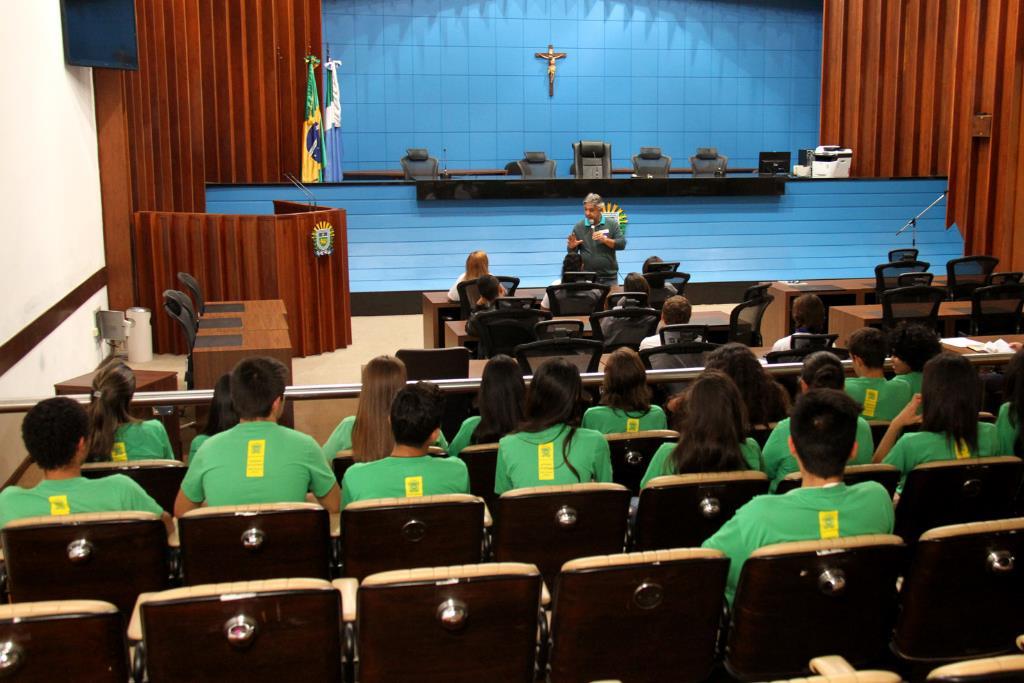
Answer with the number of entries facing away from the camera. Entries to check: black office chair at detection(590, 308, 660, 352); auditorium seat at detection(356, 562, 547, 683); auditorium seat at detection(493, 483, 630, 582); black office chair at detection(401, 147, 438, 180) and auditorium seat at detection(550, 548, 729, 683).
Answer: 4

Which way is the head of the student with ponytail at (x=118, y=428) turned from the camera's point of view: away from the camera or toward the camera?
away from the camera

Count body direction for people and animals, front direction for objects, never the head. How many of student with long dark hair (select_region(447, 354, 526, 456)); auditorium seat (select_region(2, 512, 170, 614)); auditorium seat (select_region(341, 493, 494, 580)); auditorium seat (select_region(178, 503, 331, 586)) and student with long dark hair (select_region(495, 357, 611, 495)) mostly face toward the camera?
0

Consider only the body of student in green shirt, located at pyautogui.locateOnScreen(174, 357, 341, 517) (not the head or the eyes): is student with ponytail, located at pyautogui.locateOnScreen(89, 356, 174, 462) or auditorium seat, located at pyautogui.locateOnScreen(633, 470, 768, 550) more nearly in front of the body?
the student with ponytail

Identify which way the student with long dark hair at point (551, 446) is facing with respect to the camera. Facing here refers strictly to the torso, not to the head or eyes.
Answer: away from the camera

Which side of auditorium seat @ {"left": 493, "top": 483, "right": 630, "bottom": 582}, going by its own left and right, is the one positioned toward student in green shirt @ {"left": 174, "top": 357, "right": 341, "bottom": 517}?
left

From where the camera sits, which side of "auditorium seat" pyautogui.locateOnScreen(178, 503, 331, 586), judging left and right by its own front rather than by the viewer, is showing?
back

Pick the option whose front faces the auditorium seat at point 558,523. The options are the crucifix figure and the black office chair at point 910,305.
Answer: the crucifix figure

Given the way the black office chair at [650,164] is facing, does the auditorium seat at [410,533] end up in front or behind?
in front

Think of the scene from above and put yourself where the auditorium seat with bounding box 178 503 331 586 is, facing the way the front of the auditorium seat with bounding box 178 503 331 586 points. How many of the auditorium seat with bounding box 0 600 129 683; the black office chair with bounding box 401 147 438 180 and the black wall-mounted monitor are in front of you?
2

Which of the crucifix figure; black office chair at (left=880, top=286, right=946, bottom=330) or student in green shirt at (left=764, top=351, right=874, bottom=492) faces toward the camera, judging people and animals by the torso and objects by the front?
the crucifix figure

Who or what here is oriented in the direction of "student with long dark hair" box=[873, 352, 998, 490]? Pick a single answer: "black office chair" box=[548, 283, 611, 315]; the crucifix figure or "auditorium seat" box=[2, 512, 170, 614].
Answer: the crucifix figure

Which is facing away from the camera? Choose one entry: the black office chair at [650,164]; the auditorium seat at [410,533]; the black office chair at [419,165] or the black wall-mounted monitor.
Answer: the auditorium seat

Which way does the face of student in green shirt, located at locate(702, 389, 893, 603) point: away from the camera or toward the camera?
away from the camera

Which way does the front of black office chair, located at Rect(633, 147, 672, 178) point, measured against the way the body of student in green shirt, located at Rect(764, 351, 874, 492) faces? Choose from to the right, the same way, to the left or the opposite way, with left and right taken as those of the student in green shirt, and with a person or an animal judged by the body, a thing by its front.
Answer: the opposite way

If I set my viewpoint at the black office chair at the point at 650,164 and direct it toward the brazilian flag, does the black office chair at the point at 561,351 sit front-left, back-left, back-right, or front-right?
front-left

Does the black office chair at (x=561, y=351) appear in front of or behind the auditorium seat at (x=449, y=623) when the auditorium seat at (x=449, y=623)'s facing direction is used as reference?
in front

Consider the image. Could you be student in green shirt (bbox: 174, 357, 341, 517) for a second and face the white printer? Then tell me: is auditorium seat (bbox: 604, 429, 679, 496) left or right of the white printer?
right

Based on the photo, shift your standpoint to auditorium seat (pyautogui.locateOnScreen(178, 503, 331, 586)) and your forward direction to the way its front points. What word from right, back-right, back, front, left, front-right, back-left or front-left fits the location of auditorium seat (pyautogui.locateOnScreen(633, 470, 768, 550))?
right

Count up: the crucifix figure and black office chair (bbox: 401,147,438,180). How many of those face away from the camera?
0

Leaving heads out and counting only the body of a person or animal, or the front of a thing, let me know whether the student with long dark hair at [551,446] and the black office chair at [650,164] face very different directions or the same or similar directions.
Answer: very different directions

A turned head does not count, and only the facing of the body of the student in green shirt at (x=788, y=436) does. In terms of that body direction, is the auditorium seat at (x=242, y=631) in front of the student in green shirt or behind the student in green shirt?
behind

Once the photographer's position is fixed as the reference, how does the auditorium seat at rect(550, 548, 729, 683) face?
facing away from the viewer

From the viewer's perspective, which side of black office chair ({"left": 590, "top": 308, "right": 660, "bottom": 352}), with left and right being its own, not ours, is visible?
back
